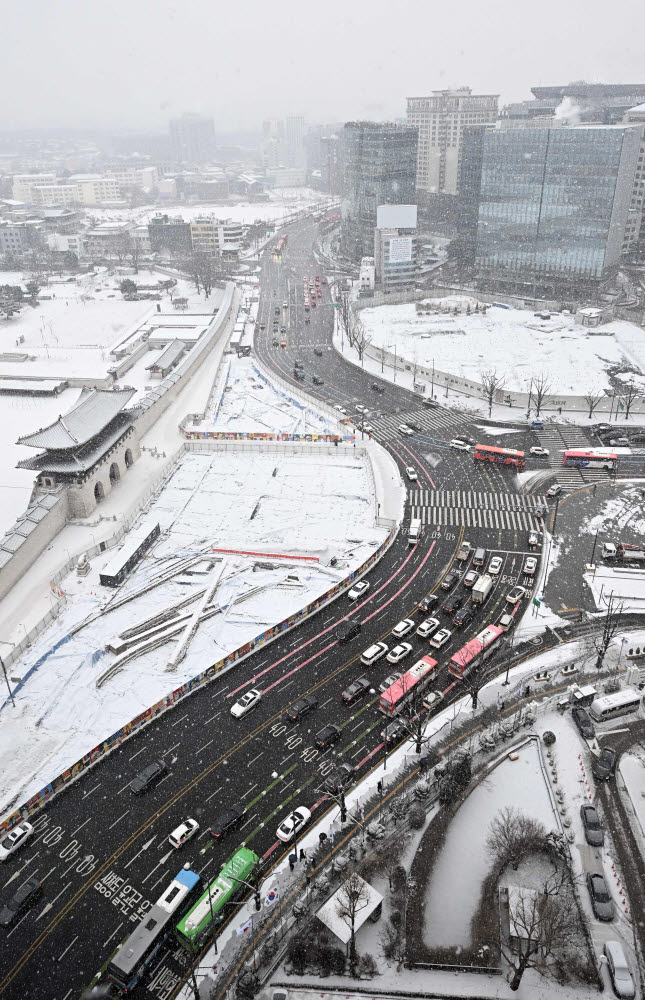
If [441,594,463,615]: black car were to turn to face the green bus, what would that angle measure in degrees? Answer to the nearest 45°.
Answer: approximately 135° to its right

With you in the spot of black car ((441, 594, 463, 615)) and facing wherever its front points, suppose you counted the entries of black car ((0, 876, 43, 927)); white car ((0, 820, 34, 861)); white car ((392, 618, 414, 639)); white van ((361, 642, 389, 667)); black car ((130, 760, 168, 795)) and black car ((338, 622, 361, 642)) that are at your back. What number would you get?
6

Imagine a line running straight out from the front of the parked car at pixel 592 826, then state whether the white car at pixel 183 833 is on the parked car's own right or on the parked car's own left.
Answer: on the parked car's own right

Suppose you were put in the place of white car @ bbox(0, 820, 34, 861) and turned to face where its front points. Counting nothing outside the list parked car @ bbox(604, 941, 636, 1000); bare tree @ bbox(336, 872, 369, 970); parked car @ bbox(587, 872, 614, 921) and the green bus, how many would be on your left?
4

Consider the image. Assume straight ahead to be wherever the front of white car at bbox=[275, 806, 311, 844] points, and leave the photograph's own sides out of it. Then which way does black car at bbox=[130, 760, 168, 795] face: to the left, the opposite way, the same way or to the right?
the opposite way

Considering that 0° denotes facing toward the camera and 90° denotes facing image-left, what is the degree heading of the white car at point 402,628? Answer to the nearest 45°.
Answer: approximately 225°

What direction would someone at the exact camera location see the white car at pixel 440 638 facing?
facing away from the viewer and to the right of the viewer

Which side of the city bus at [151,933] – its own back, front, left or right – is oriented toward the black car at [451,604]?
front

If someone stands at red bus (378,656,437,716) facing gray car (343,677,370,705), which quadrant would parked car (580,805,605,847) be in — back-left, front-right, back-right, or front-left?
back-left

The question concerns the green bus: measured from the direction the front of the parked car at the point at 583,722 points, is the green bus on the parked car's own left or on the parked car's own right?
on the parked car's own right

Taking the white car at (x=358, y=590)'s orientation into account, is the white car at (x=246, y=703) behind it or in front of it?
in front

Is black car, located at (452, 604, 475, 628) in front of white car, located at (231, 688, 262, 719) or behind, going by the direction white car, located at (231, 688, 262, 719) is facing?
behind

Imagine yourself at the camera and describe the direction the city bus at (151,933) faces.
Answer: facing away from the viewer and to the right of the viewer

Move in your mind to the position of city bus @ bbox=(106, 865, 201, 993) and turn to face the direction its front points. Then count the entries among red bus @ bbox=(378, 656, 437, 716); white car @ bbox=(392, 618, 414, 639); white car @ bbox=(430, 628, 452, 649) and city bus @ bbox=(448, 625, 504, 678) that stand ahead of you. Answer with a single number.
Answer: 4

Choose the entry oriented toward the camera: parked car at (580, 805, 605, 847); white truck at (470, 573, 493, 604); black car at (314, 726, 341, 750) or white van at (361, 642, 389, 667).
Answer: the parked car

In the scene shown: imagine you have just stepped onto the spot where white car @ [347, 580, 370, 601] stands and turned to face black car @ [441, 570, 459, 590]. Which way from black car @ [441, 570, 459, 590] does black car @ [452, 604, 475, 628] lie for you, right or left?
right

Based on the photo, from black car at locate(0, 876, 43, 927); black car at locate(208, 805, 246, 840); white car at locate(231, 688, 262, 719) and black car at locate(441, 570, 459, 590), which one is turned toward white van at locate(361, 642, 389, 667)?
black car at locate(208, 805, 246, 840)

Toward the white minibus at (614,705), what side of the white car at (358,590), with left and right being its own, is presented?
left
